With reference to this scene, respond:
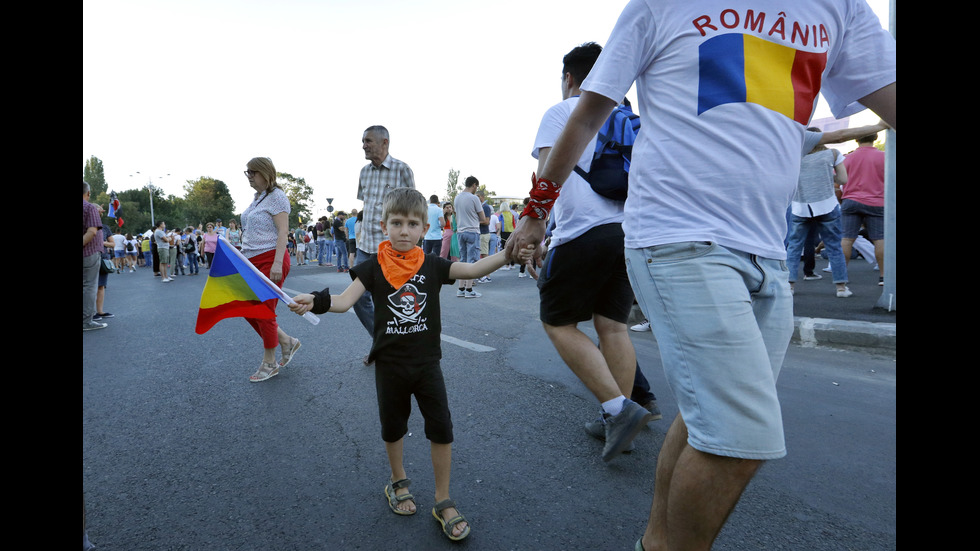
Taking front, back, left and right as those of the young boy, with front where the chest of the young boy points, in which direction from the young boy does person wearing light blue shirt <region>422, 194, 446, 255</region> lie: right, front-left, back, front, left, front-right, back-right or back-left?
back

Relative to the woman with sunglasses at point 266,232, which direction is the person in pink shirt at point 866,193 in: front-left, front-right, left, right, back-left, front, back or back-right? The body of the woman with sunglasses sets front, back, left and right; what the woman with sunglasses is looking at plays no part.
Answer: back

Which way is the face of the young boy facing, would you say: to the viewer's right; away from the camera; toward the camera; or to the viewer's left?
toward the camera

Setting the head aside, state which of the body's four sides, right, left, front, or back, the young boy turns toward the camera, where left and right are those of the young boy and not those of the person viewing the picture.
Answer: front

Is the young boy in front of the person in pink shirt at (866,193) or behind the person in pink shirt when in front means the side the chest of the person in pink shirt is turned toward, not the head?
behind

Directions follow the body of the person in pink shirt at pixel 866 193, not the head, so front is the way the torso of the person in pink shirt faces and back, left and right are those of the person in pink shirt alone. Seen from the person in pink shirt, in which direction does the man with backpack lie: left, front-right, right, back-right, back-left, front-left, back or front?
back

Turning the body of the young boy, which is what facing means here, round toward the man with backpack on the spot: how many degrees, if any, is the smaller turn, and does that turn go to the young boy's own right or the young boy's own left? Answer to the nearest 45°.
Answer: approximately 135° to the young boy's own left

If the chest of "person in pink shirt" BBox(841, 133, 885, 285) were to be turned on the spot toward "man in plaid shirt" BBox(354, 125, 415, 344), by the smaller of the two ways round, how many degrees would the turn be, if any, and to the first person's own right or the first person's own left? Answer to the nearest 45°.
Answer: approximately 135° to the first person's own left

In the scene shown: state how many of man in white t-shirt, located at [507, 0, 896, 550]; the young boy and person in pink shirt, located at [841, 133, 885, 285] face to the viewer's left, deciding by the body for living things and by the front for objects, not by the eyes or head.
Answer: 0

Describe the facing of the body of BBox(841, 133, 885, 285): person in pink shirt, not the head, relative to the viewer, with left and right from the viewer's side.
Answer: facing away from the viewer
